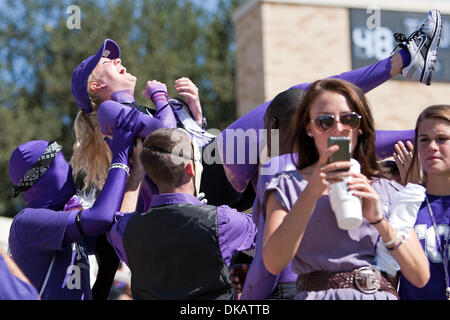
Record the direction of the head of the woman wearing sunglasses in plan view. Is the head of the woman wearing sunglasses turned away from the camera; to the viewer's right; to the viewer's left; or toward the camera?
toward the camera

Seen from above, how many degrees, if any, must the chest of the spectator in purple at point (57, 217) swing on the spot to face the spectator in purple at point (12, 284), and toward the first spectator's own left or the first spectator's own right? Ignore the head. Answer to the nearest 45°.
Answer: approximately 90° to the first spectator's own right

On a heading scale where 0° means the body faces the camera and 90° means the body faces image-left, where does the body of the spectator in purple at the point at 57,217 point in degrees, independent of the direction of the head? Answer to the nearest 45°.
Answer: approximately 270°

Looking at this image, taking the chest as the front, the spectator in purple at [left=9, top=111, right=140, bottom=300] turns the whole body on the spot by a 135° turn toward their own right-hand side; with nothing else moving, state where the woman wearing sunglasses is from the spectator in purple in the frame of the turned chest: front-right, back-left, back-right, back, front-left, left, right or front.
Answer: left
